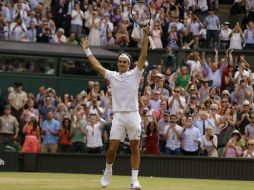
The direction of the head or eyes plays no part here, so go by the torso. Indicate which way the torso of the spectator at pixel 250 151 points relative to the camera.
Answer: toward the camera

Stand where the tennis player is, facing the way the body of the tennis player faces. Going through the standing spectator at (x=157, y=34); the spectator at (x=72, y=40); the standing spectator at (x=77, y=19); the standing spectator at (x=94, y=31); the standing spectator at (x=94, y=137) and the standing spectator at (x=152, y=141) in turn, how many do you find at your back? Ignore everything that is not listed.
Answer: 6

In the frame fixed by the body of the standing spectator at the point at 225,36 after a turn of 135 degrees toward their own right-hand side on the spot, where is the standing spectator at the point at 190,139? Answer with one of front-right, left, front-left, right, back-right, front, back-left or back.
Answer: back-left

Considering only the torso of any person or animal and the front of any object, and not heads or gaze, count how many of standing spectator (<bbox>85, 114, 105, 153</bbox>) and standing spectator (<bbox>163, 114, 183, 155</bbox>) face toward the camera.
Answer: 2

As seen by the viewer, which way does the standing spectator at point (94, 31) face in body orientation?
toward the camera

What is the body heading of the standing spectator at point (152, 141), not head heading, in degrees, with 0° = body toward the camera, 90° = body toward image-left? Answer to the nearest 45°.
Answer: approximately 0°

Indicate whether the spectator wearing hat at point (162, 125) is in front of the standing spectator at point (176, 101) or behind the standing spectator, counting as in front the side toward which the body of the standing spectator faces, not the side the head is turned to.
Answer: in front

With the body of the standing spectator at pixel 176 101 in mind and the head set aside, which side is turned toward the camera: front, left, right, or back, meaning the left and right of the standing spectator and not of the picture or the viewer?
front
